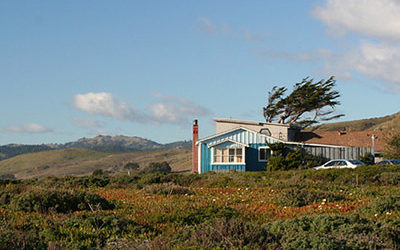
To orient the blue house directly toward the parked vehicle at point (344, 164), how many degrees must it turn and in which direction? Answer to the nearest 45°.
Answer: approximately 45° to its left

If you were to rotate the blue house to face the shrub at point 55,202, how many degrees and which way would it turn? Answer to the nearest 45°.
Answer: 0° — it already faces it

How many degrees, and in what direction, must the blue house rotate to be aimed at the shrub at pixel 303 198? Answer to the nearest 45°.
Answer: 0° — it already faces it

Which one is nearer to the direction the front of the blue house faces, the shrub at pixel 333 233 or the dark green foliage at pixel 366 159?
the shrub

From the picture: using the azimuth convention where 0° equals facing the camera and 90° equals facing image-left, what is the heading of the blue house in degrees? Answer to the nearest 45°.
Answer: approximately 0°

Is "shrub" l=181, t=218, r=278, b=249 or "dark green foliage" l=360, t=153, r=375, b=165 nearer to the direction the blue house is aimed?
the shrub

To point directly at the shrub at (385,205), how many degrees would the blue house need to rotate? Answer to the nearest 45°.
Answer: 0° — it already faces it

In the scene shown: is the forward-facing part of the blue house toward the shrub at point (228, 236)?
yes

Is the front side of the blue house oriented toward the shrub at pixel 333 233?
yes

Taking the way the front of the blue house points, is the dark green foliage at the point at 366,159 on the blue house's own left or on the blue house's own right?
on the blue house's own left

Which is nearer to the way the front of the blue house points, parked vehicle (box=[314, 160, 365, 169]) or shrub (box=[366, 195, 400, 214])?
the shrub
